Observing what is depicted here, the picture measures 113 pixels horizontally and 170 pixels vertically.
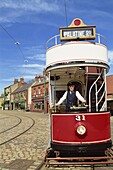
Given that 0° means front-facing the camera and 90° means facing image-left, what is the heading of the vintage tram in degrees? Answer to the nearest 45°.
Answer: approximately 0°
